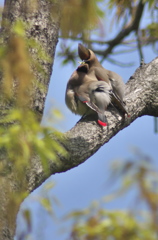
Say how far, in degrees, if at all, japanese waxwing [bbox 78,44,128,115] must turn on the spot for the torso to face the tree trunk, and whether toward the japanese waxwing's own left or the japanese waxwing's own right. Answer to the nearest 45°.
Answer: approximately 90° to the japanese waxwing's own left

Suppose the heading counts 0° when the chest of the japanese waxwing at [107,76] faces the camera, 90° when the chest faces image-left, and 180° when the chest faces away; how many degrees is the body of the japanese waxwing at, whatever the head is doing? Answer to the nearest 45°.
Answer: approximately 90°
